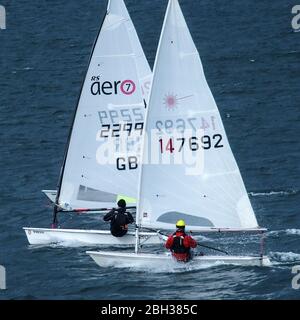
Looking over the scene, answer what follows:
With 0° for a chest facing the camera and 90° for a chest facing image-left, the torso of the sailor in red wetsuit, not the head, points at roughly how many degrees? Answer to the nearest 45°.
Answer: approximately 180°
